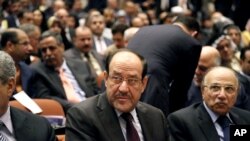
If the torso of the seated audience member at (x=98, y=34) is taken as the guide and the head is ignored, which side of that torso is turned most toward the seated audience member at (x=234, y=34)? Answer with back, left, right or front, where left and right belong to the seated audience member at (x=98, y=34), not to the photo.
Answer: left

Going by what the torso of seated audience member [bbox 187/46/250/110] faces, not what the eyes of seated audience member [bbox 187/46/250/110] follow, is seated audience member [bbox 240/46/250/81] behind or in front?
behind

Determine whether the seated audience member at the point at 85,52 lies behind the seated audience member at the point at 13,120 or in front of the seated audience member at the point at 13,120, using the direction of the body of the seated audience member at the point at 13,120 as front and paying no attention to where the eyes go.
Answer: behind

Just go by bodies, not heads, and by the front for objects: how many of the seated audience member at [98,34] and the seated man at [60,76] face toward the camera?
2

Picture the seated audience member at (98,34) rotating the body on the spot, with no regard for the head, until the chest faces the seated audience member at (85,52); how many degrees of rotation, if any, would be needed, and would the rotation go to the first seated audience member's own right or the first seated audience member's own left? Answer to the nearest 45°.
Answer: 0° — they already face them

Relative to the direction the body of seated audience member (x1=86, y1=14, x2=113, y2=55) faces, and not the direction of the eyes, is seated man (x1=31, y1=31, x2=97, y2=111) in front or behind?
in front

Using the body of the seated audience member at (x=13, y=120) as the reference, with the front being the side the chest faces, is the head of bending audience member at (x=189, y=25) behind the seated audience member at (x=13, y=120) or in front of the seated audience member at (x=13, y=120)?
behind

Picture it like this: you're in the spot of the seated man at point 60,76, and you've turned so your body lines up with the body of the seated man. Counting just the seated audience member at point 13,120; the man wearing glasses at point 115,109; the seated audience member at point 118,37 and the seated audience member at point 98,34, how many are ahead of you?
2

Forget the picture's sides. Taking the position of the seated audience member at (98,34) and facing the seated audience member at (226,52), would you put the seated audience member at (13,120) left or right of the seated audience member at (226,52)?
right

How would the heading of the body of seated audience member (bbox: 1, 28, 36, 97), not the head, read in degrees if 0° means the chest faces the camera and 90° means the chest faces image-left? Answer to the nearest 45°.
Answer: approximately 270°
